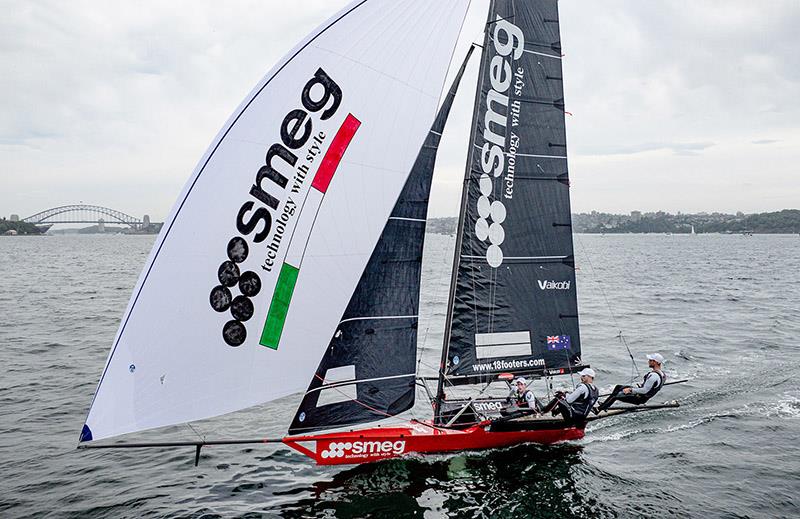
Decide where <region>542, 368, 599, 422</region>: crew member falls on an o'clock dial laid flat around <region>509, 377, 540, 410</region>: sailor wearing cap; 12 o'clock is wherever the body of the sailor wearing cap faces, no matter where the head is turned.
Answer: The crew member is roughly at 8 o'clock from the sailor wearing cap.

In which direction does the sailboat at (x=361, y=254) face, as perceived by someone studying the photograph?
facing to the left of the viewer

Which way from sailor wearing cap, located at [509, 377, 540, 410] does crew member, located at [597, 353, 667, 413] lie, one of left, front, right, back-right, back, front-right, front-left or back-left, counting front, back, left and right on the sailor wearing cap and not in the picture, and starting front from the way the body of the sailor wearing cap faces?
back-left

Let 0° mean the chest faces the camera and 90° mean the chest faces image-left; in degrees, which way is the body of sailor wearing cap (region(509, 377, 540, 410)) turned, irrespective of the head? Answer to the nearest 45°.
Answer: approximately 45°
